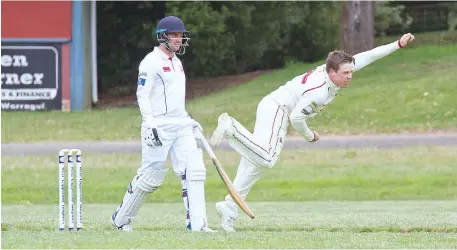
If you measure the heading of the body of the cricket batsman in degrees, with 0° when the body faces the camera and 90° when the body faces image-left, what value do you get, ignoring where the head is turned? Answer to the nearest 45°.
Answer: approximately 315°

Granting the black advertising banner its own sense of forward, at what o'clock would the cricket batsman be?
The cricket batsman is roughly at 12 o'clock from the black advertising banner.

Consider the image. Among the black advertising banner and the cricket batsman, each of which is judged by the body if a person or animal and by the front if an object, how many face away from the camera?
0

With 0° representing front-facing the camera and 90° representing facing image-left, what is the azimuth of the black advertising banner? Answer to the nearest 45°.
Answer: approximately 0°

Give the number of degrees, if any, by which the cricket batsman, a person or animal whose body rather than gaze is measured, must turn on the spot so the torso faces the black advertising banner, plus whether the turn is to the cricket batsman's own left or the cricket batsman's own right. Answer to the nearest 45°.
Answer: approximately 135° to the cricket batsman's own left
